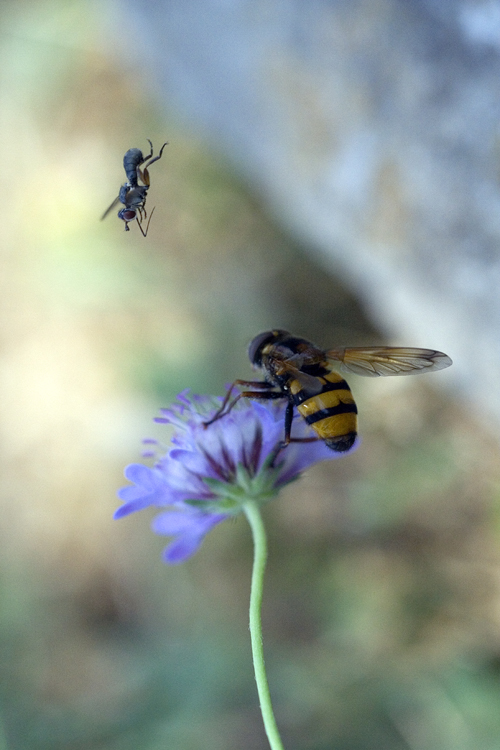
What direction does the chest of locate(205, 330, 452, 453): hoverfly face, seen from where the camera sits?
to the viewer's left
